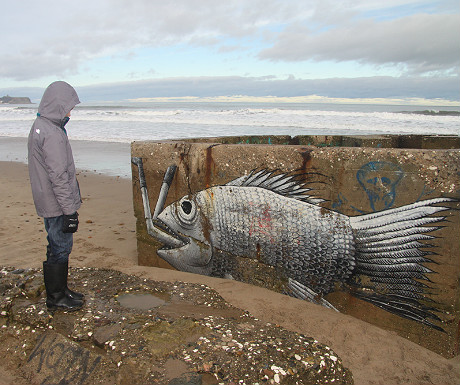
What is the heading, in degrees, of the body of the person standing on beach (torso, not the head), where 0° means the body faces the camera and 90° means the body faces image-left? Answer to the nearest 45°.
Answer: approximately 270°

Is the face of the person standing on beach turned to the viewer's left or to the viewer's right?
to the viewer's right

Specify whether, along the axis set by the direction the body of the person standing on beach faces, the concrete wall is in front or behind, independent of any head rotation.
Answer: in front
